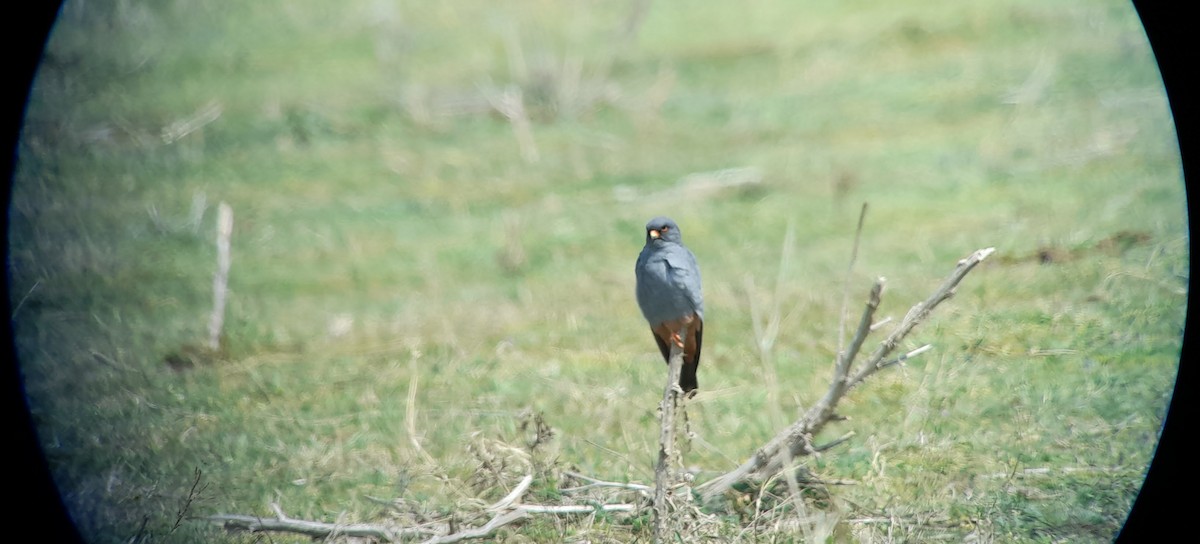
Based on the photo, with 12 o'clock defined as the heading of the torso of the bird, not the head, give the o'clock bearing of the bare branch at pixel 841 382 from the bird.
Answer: The bare branch is roughly at 9 o'clock from the bird.

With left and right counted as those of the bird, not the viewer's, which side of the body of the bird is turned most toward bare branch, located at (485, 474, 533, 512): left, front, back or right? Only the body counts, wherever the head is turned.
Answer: front

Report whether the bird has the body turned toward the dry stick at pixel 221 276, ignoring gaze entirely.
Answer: no

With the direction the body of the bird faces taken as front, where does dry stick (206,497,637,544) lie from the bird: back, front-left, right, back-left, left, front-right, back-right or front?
front
